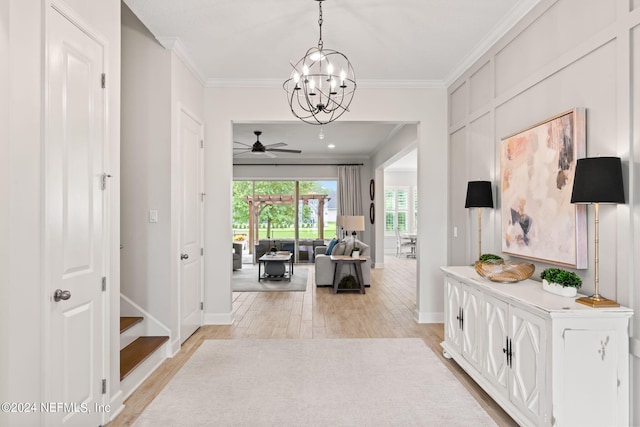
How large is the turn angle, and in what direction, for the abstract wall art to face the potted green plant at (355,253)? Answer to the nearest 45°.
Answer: approximately 90° to its right

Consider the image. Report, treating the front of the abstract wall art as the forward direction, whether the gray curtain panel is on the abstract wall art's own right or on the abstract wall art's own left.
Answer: on the abstract wall art's own right

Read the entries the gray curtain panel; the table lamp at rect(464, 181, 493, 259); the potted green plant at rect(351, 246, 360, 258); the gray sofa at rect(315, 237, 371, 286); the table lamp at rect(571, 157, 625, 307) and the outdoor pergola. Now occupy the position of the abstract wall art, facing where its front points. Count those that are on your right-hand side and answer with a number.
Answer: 5

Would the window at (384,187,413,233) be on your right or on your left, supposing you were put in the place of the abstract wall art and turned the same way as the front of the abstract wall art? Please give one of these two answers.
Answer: on your right

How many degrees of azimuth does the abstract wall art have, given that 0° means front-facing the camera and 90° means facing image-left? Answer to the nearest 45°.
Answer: approximately 45°

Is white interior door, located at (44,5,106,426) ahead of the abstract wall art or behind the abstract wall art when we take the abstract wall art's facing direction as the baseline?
ahead

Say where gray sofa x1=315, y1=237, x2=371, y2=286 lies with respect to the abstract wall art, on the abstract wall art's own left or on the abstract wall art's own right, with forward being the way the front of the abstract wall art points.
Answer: on the abstract wall art's own right

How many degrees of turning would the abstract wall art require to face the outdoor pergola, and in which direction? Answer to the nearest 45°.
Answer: approximately 90° to its right

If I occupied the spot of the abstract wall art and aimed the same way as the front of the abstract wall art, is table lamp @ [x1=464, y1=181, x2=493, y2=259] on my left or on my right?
on my right

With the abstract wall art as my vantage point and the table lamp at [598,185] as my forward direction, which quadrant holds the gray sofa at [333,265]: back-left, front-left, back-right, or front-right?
back-right

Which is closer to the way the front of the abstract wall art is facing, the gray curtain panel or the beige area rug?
the beige area rug
